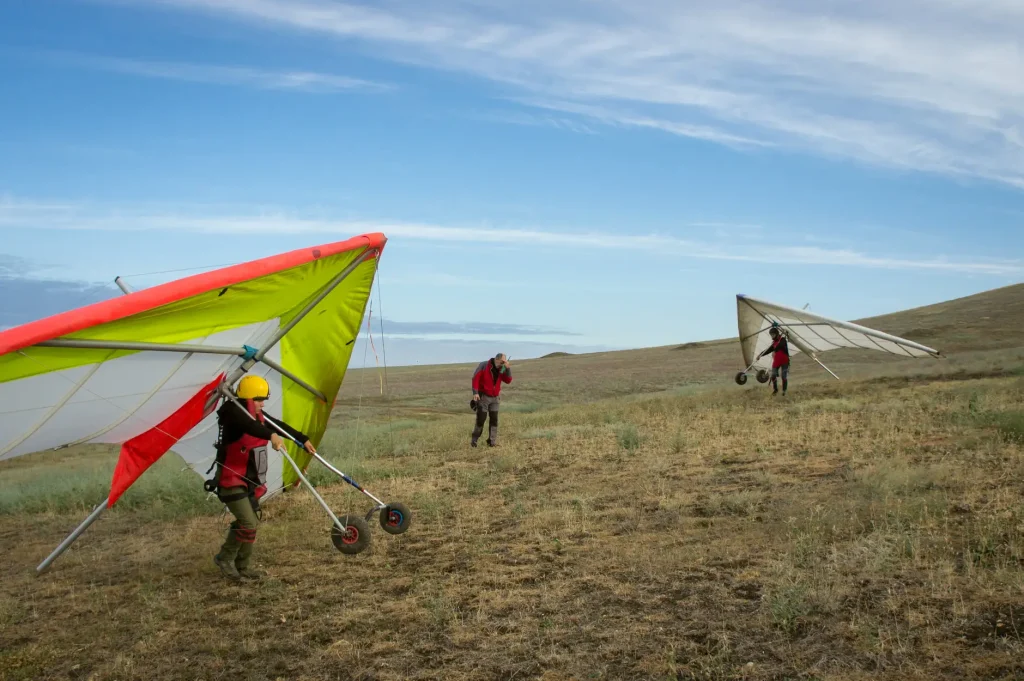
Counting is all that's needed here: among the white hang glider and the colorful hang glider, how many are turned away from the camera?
0

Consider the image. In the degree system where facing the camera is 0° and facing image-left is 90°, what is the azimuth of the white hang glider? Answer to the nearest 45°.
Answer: approximately 45°

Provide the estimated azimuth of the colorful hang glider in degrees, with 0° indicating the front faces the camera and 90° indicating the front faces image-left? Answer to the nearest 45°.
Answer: approximately 315°

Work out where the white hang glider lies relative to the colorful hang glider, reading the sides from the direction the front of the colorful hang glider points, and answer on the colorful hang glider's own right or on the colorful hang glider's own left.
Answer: on the colorful hang glider's own left

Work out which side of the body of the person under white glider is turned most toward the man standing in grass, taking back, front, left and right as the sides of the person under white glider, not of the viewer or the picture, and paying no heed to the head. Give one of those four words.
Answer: front

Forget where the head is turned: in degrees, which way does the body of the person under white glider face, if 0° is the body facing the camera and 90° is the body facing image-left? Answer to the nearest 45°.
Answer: approximately 45°

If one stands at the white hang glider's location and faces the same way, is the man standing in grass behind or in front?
in front

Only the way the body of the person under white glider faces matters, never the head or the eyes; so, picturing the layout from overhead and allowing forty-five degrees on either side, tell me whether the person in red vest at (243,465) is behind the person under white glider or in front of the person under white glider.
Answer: in front

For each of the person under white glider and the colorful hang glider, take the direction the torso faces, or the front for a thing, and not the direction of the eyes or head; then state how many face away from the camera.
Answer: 0

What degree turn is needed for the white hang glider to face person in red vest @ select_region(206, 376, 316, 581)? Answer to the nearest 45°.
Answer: approximately 45° to its left
